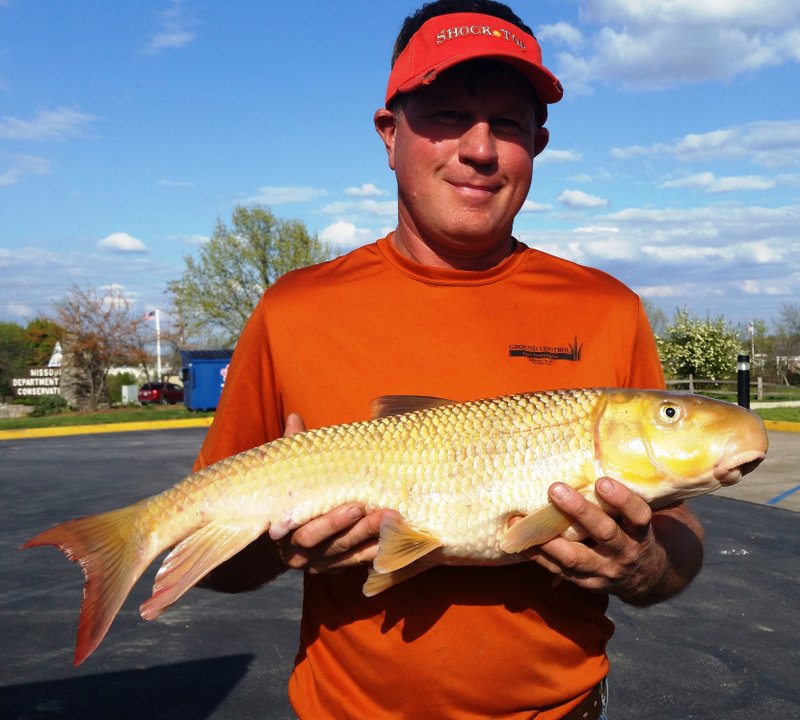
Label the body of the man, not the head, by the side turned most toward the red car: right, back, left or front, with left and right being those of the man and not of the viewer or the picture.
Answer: back

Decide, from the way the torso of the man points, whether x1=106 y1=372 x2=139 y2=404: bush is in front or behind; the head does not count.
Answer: behind

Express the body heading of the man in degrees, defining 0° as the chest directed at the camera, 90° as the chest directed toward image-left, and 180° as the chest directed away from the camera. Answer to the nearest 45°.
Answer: approximately 0°

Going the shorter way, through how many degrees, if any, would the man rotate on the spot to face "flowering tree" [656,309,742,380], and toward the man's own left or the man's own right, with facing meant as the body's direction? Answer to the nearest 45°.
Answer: approximately 180°

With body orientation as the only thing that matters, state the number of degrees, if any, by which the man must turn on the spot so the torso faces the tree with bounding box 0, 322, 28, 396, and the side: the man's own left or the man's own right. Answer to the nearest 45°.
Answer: approximately 135° to the man's own right

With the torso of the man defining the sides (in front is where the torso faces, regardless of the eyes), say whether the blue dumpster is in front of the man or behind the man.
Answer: behind

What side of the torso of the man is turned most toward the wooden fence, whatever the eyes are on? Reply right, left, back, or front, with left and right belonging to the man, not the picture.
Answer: back
